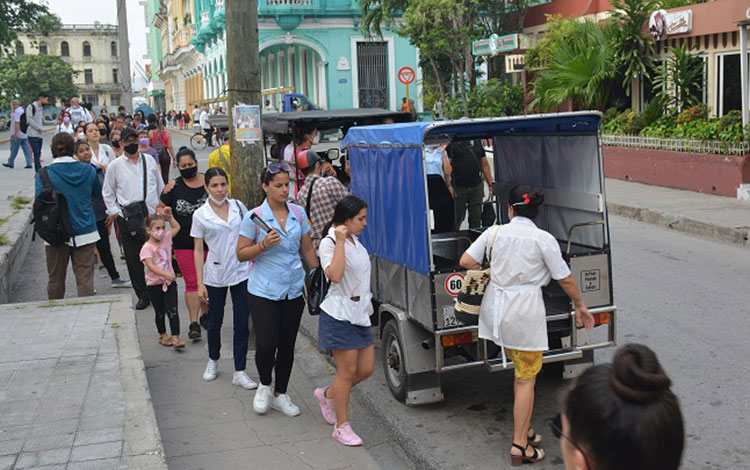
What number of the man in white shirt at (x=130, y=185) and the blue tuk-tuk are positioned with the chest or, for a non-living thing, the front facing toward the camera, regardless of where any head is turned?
1

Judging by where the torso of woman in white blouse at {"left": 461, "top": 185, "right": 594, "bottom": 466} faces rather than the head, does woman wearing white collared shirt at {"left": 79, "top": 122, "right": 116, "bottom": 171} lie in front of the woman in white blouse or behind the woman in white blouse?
in front

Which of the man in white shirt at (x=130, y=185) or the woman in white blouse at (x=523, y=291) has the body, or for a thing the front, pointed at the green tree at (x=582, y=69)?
the woman in white blouse

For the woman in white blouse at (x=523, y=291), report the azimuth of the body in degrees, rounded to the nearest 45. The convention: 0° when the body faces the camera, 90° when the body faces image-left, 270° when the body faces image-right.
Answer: approximately 180°

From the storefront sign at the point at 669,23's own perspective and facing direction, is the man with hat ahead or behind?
ahead

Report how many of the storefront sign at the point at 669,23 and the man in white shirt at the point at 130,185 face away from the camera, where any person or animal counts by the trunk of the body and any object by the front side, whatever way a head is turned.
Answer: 0

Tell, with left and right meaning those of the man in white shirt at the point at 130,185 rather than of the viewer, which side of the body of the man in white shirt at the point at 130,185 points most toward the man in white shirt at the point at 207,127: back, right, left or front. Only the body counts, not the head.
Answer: back

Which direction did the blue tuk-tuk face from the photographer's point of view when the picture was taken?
facing away from the viewer and to the left of the viewer

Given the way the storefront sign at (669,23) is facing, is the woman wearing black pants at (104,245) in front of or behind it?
in front

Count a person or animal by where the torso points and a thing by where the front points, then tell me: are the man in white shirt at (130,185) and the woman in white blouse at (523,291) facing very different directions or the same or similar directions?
very different directions

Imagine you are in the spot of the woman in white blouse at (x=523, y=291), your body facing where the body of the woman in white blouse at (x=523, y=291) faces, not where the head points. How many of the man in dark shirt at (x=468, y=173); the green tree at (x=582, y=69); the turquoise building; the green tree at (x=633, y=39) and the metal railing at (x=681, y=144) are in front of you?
5

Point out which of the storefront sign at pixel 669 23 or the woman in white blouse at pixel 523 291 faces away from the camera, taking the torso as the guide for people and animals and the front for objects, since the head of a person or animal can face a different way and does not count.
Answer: the woman in white blouse
